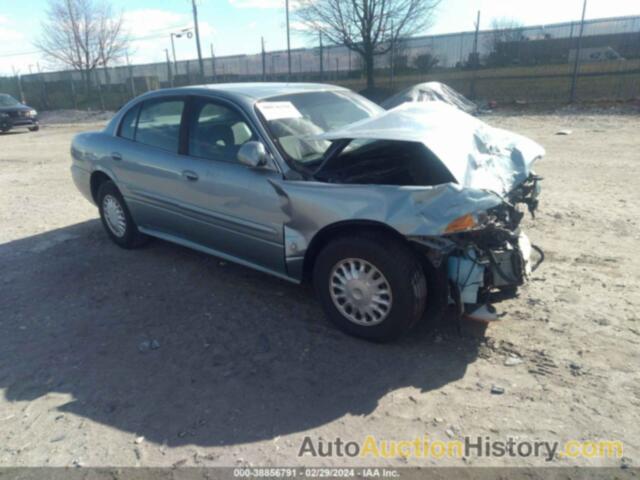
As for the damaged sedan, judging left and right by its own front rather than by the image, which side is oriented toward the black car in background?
back

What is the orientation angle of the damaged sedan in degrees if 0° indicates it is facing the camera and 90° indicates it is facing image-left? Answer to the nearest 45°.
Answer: approximately 315°

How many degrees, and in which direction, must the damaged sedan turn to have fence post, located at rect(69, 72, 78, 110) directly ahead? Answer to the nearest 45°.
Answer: approximately 180°
